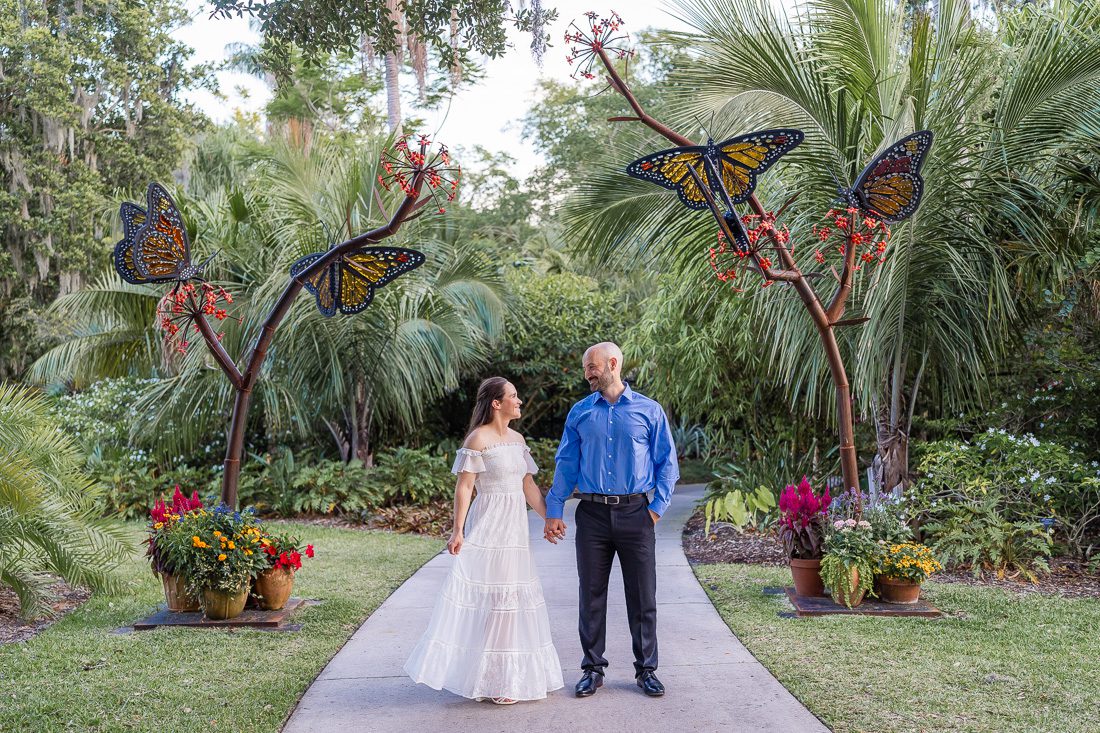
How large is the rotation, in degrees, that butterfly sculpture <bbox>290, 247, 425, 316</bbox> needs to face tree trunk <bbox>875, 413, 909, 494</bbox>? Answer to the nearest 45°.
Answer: approximately 90° to its right

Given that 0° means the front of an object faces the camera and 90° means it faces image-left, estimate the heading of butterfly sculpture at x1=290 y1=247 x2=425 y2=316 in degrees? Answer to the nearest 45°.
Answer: approximately 180°

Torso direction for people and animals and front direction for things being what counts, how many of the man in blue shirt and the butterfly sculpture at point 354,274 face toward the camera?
1

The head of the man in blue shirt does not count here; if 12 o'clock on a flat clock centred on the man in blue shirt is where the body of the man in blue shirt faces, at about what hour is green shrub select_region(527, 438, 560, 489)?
The green shrub is roughly at 6 o'clock from the man in blue shirt.

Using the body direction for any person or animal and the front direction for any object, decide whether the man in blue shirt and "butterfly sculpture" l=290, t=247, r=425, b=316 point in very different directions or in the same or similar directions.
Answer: very different directions

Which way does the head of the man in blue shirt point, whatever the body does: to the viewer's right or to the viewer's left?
to the viewer's left

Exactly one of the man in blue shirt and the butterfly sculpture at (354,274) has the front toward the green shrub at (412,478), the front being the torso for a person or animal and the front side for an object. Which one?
the butterfly sculpture

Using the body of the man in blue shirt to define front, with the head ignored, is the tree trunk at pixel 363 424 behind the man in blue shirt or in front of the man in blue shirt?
behind

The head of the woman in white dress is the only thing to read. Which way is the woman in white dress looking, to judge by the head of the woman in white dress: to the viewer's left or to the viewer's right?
to the viewer's right
